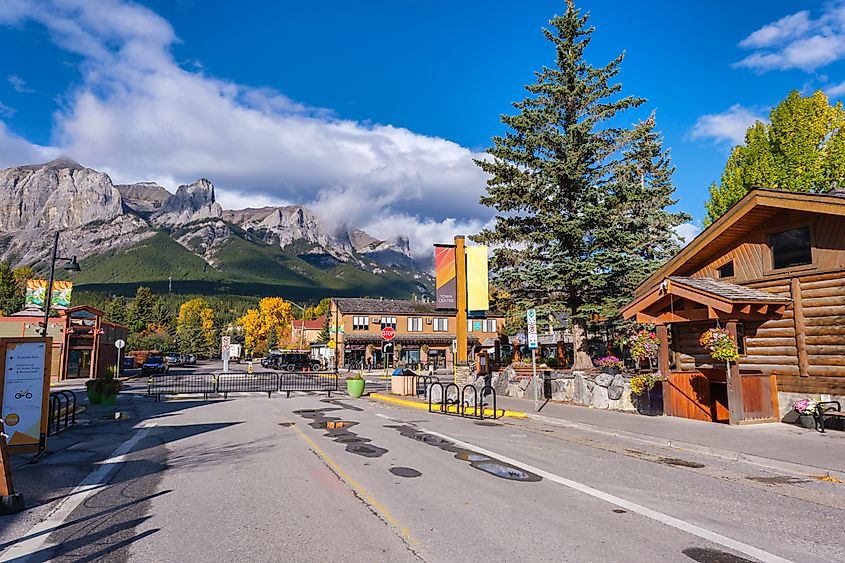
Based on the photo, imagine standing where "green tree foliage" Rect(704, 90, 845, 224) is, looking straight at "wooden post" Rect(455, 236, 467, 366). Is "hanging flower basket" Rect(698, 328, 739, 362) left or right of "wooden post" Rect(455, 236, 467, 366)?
left

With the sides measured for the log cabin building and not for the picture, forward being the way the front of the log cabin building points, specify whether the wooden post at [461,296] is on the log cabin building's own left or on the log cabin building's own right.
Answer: on the log cabin building's own right

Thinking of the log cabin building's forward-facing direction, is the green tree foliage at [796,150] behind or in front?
behind

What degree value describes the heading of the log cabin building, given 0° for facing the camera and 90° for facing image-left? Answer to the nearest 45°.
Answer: approximately 45°

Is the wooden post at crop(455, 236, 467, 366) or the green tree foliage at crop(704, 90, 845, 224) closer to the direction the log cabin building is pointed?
the wooden post

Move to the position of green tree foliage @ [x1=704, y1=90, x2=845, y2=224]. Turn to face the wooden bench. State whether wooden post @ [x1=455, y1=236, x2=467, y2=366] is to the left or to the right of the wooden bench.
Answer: right

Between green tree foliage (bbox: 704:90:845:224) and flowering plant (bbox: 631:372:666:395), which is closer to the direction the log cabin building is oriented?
the flowering plant

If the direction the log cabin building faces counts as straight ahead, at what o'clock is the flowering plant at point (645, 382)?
The flowering plant is roughly at 2 o'clock from the log cabin building.
